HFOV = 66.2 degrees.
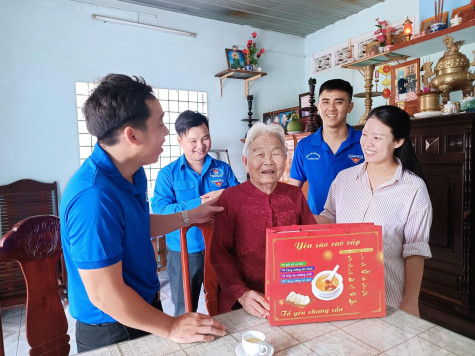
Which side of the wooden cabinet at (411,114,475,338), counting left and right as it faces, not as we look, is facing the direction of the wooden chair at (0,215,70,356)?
front

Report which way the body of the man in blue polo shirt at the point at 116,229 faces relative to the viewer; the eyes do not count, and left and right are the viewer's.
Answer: facing to the right of the viewer

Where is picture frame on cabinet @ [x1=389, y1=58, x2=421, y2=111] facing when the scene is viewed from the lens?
facing the viewer and to the left of the viewer

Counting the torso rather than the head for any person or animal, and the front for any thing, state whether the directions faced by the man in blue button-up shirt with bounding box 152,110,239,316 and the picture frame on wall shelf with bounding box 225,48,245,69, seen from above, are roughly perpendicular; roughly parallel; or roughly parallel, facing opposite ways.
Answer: roughly parallel

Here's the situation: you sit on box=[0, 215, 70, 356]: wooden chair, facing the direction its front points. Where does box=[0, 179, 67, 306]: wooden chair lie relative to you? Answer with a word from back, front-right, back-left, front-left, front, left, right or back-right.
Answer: back-left

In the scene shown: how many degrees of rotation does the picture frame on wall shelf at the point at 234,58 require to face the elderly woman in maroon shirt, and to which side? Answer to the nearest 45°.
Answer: approximately 45° to its right

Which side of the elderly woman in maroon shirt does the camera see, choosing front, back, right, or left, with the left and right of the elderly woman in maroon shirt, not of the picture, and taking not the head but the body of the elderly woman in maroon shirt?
front

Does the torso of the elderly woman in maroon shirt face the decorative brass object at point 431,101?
no

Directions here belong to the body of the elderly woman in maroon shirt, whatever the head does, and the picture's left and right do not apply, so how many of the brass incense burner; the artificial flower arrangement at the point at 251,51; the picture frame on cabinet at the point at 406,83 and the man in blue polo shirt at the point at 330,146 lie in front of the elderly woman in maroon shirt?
0

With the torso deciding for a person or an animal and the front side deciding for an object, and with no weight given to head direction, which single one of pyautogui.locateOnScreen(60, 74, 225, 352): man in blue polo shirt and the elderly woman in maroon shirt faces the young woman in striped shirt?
the man in blue polo shirt

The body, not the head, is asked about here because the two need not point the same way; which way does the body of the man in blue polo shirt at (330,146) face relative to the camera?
toward the camera

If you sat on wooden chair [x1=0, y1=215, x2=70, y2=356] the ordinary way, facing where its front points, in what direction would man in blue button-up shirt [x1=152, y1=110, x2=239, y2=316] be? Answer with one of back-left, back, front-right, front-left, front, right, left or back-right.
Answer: left

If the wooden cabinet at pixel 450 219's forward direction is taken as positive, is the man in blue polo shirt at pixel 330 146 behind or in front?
in front

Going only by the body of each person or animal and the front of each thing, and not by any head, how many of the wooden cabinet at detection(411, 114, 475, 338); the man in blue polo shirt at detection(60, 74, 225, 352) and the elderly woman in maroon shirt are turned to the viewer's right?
1

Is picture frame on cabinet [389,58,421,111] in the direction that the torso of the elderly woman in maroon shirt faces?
no

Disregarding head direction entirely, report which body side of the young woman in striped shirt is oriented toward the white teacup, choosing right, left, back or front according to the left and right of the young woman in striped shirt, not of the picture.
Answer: front

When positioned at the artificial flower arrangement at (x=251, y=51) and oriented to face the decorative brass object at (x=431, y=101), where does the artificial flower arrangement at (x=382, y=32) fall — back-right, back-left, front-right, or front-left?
front-left

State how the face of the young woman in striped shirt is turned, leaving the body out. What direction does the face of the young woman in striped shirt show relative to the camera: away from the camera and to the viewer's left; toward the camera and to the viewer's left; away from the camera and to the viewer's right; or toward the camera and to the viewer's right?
toward the camera and to the viewer's left

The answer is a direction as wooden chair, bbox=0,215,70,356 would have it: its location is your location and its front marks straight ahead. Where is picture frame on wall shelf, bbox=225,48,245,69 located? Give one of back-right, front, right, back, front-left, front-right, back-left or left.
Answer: left
